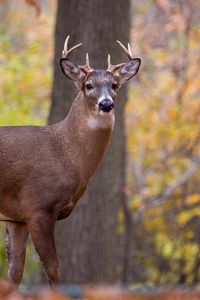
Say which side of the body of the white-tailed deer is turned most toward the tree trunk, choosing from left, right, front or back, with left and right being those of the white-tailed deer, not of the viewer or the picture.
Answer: left

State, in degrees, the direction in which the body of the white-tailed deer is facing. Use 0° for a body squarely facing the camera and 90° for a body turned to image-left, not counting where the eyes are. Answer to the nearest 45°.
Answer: approximately 270°
